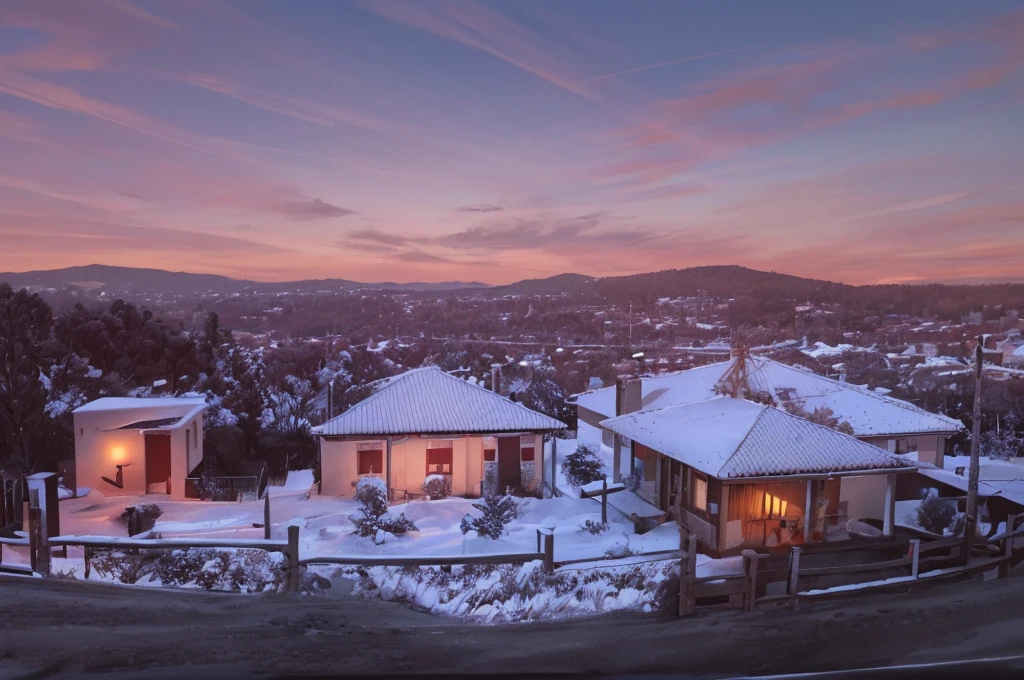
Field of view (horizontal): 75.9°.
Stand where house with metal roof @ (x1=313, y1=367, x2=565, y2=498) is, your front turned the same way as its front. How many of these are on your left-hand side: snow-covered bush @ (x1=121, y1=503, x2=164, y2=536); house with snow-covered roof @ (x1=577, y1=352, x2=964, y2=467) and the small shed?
1

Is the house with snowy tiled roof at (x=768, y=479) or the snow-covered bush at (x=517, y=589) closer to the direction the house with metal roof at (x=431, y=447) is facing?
the snow-covered bush

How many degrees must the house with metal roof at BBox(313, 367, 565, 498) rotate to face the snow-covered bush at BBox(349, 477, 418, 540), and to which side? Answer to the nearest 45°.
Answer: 0° — it already faces it

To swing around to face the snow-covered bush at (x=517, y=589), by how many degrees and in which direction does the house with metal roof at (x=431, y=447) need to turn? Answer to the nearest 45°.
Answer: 0° — it already faces it

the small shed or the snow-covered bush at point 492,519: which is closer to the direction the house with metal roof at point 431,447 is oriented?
the snow-covered bush

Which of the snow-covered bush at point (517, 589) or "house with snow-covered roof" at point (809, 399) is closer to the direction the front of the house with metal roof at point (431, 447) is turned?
the snow-covered bush

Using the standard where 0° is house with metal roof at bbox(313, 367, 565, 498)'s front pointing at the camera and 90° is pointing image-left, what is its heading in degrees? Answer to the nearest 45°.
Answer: approximately 0°

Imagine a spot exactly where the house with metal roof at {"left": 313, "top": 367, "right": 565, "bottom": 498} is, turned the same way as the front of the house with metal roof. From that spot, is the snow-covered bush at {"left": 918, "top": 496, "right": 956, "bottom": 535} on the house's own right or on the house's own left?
on the house's own left

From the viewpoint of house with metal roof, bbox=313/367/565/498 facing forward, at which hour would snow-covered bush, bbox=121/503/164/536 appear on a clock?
The snow-covered bush is roughly at 2 o'clock from the house with metal roof.

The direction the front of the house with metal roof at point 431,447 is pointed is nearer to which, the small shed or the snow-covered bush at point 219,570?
the snow-covered bush
